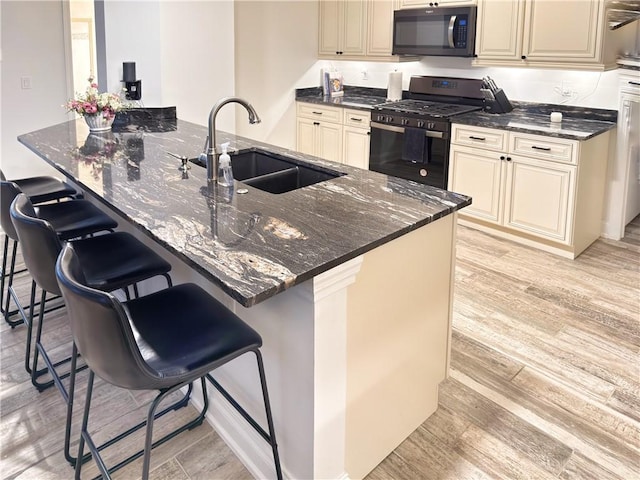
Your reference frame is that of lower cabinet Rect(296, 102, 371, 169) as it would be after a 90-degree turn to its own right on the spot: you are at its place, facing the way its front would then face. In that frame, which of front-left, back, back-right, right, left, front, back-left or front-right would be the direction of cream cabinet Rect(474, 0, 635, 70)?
back

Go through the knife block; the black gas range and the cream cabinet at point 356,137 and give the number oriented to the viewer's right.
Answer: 0

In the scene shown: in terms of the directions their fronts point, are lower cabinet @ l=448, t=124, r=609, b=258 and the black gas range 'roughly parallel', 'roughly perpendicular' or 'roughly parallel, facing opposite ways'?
roughly parallel

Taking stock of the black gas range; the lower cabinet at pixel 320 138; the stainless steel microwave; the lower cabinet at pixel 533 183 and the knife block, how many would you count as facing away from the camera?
0

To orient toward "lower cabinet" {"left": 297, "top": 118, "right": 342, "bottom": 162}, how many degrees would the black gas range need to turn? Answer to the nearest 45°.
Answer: approximately 90° to its right

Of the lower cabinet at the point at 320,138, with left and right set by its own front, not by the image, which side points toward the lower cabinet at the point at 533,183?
left

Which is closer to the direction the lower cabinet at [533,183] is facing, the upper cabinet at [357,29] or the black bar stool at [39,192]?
the black bar stool

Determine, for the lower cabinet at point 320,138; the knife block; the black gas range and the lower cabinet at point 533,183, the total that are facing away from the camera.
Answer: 0

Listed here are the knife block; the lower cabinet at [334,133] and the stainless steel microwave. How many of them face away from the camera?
0

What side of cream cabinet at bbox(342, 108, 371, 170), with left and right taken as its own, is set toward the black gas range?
left

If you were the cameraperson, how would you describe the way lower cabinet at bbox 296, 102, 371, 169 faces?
facing the viewer and to the left of the viewer

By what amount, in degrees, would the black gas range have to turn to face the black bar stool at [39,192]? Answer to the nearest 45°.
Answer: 0° — it already faces it

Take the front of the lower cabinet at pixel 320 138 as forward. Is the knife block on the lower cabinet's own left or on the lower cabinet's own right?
on the lower cabinet's own left
